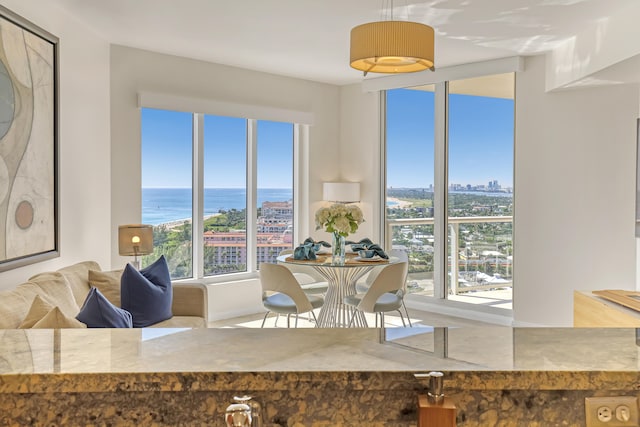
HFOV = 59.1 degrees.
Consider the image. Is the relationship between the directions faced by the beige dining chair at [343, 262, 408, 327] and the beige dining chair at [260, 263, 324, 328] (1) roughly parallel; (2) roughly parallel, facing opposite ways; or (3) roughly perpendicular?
roughly perpendicular

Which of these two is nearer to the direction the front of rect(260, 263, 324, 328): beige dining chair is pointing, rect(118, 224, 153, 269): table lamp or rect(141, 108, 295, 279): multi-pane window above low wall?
the multi-pane window above low wall

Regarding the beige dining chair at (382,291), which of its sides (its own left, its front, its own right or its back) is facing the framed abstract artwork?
left

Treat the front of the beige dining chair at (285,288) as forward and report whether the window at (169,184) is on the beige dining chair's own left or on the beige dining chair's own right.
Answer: on the beige dining chair's own left

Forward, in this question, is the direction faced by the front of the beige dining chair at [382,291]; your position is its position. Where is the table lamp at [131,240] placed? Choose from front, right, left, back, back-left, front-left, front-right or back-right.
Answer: front-left

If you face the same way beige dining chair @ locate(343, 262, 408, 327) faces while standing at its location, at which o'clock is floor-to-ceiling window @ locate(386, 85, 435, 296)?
The floor-to-ceiling window is roughly at 2 o'clock from the beige dining chair.

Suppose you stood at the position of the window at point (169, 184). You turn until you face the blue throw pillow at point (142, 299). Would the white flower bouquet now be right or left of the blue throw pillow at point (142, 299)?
left

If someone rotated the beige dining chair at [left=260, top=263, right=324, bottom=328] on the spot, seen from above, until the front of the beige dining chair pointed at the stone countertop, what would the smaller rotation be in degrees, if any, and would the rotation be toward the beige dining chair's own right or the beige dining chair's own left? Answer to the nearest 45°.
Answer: approximately 135° to the beige dining chair's own right

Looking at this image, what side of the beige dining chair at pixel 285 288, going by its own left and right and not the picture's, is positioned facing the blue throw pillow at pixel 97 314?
back

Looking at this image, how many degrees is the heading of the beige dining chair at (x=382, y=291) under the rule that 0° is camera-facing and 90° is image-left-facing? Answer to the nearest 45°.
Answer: approximately 135°

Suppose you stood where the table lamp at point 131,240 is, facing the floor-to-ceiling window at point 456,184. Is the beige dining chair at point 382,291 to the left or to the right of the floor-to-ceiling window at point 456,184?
right

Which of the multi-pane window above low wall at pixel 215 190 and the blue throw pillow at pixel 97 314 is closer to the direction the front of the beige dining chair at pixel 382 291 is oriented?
the multi-pane window above low wall

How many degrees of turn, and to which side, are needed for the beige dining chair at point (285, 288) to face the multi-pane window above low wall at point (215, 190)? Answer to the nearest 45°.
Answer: approximately 90° to its left

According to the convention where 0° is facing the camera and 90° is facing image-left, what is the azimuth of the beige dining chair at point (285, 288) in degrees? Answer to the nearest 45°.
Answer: approximately 225°
